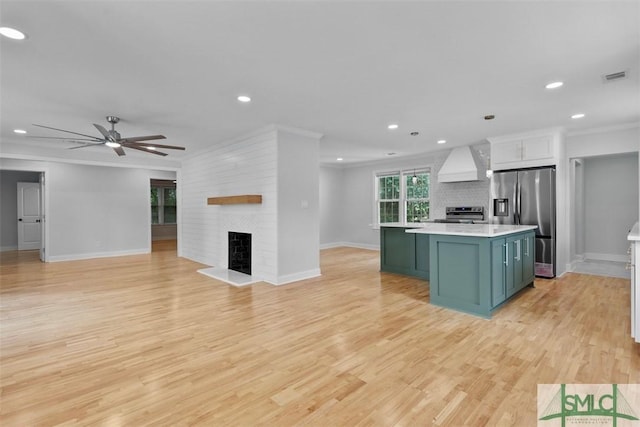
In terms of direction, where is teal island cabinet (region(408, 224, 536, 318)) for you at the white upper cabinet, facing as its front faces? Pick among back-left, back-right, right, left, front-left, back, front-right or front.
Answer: front-left

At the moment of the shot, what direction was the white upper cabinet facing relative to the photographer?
facing the viewer and to the left of the viewer

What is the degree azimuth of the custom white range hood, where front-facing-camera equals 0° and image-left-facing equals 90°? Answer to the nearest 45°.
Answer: approximately 45°

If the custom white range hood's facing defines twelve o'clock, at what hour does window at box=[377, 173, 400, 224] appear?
The window is roughly at 3 o'clock from the custom white range hood.

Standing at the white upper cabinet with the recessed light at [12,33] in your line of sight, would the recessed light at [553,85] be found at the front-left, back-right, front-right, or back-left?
front-left

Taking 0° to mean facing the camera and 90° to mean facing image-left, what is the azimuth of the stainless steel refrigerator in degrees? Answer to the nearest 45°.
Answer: approximately 45°

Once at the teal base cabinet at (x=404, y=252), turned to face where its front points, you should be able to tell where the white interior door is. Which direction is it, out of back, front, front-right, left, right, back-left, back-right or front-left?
front-right

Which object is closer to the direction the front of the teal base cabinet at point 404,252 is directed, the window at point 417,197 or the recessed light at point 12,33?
the recessed light

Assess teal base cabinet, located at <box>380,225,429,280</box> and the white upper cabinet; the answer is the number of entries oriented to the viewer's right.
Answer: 0

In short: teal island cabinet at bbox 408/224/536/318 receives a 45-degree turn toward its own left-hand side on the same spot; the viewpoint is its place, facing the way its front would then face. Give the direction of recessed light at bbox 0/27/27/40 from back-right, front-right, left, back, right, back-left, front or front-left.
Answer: back-right

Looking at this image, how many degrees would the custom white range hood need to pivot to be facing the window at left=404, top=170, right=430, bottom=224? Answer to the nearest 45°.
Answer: approximately 90° to its right

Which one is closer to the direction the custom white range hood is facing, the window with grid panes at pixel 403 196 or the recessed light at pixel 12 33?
the recessed light

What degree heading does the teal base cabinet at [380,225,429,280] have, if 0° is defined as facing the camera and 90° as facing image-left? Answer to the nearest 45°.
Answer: approximately 45°
